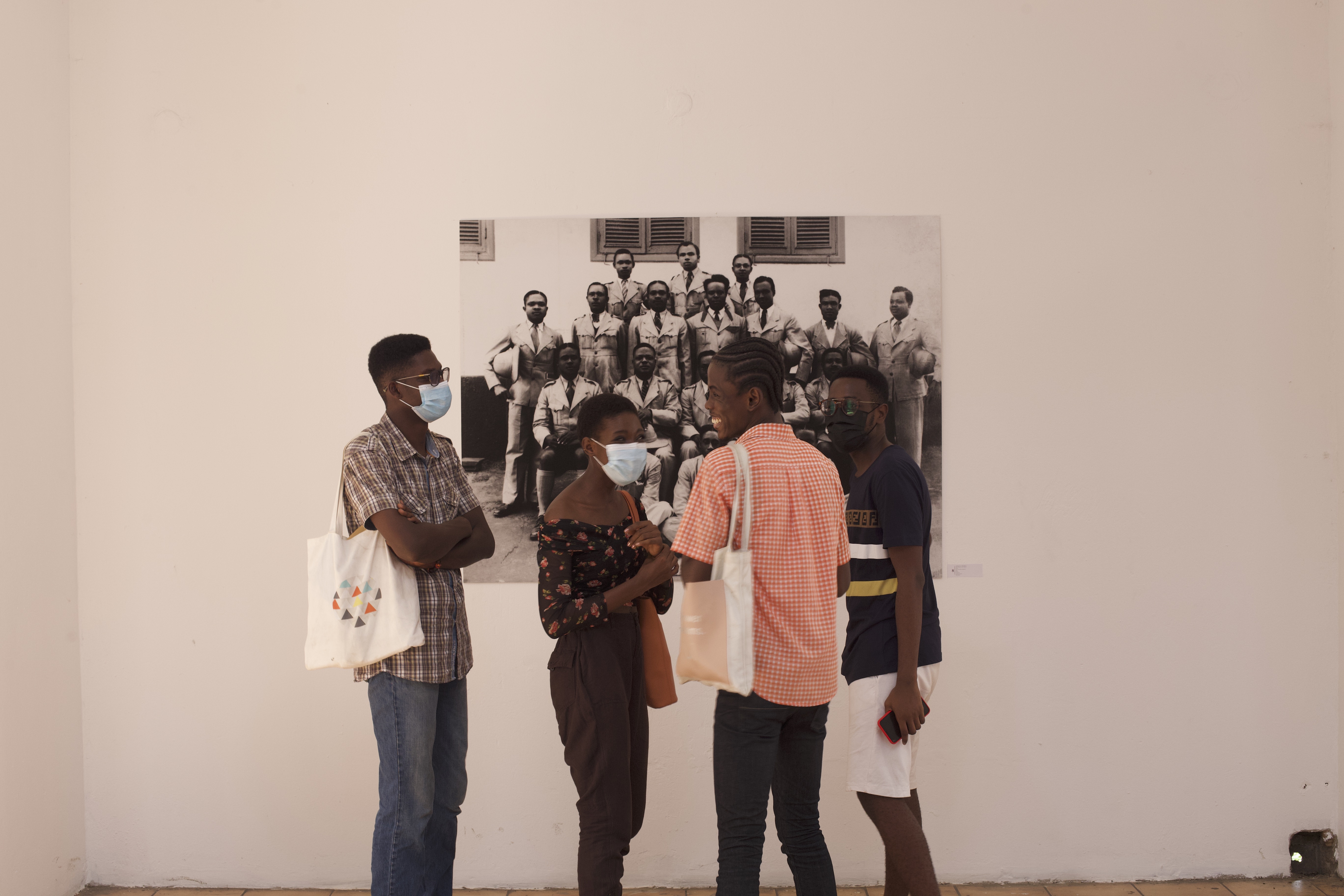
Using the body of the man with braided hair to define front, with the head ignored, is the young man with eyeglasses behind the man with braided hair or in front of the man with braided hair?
in front

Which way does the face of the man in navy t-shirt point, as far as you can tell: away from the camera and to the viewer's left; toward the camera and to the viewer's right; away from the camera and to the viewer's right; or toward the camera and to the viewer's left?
toward the camera and to the viewer's left

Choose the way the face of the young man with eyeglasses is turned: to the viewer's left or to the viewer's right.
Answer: to the viewer's right

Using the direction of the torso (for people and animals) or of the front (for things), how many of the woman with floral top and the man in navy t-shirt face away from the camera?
0

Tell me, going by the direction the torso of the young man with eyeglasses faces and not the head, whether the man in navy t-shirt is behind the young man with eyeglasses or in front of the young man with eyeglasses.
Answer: in front

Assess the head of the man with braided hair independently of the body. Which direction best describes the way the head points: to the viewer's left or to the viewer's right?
to the viewer's left

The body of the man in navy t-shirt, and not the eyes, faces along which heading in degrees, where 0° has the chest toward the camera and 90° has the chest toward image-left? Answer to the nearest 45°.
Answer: approximately 45°

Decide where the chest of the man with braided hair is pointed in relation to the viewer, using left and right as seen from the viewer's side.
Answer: facing away from the viewer and to the left of the viewer

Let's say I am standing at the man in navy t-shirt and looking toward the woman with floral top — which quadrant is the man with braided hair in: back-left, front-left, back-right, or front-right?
front-left

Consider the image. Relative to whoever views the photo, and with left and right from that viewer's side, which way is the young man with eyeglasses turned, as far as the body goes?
facing the viewer and to the right of the viewer

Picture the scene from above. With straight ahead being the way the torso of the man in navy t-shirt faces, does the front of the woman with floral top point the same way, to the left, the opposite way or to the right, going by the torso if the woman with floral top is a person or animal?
to the left
